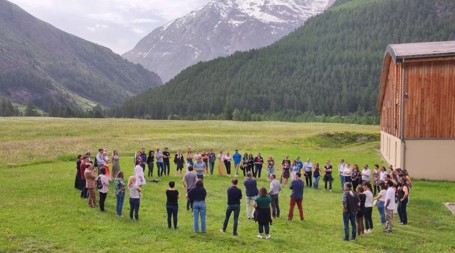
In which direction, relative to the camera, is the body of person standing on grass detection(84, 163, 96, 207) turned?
to the viewer's right

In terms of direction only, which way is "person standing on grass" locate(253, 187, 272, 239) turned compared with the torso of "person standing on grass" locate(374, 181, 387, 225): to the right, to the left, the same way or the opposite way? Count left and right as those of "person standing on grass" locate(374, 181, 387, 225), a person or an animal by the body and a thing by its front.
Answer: to the right

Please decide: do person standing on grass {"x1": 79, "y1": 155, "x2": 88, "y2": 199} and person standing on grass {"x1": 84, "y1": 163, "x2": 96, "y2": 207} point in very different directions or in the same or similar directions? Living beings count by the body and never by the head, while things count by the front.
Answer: same or similar directions

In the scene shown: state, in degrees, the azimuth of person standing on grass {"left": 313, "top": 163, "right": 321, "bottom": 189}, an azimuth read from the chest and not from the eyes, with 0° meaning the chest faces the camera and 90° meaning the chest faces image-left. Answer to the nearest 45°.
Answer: approximately 45°

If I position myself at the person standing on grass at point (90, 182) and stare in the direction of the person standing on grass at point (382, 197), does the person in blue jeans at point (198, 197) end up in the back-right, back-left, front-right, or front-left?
front-right

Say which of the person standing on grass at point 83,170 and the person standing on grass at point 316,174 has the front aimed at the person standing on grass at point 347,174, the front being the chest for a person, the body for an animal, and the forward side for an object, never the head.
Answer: the person standing on grass at point 83,170

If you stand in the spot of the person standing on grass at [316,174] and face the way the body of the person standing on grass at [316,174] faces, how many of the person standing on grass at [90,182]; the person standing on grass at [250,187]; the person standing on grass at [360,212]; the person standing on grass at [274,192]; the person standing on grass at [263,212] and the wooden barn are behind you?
1

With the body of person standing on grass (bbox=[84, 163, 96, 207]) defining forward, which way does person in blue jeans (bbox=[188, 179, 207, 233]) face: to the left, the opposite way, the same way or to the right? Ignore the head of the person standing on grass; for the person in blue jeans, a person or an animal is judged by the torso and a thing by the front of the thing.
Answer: to the left

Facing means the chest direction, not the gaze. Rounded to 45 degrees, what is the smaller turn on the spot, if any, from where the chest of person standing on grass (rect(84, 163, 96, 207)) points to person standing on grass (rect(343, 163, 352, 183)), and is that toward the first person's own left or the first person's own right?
0° — they already face them

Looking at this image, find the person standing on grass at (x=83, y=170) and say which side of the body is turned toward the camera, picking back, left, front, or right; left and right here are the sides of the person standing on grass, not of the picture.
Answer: right

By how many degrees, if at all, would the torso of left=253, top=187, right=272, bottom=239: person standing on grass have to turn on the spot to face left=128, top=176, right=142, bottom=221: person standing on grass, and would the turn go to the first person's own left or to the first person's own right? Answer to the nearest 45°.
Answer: approximately 90° to the first person's own left

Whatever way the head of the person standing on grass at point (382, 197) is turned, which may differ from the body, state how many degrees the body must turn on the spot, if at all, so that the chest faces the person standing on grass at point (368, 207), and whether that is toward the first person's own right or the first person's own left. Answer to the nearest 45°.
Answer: approximately 45° to the first person's own left

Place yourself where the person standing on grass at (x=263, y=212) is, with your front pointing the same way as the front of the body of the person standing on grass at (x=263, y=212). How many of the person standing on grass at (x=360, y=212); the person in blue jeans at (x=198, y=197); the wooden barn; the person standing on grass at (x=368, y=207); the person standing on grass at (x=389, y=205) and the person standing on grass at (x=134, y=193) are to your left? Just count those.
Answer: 2

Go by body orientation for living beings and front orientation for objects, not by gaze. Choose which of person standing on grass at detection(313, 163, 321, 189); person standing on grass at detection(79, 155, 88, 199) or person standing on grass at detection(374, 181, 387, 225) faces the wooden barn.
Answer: person standing on grass at detection(79, 155, 88, 199)

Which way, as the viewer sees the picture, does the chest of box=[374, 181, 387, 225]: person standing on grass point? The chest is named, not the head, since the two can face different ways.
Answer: to the viewer's left

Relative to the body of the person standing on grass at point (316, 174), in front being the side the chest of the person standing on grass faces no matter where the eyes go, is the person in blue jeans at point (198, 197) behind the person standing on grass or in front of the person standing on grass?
in front

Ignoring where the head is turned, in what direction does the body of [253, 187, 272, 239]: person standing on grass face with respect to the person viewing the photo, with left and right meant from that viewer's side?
facing away from the viewer

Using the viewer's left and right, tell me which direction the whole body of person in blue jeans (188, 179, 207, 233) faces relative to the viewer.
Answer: facing away from the viewer

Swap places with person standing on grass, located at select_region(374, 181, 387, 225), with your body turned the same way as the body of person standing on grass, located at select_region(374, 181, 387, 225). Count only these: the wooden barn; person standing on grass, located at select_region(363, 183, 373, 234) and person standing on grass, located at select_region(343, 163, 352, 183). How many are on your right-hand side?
2

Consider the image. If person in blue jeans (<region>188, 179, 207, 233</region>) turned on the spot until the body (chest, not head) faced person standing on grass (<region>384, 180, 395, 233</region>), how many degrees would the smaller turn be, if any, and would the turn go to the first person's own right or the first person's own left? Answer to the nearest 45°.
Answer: approximately 90° to the first person's own right
